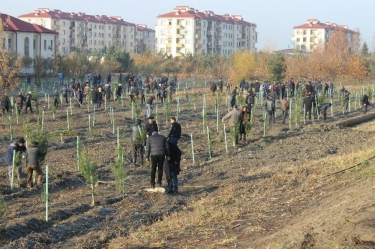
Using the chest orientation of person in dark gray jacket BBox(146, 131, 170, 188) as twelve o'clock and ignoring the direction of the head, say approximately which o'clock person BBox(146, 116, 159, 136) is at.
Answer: The person is roughly at 12 o'clock from the person in dark gray jacket.

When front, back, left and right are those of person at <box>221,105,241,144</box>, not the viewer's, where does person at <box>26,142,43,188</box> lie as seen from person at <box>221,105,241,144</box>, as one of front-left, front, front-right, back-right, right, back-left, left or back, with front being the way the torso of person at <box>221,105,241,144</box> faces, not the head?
left

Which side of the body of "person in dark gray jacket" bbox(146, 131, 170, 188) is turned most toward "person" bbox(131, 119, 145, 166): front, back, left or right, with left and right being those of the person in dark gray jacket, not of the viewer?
front

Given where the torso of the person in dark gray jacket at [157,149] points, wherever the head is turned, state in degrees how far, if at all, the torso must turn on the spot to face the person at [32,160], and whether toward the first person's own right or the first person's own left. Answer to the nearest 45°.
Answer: approximately 45° to the first person's own left

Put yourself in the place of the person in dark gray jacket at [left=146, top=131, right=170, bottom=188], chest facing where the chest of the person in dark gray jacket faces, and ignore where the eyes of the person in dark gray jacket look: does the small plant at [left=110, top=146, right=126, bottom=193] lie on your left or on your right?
on your left

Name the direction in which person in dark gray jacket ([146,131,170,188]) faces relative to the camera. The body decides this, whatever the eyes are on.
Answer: away from the camera

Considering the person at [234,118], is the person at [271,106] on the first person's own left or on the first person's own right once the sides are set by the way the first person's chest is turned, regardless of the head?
on the first person's own right

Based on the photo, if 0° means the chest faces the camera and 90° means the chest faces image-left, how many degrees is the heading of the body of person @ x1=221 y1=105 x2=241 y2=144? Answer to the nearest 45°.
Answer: approximately 135°

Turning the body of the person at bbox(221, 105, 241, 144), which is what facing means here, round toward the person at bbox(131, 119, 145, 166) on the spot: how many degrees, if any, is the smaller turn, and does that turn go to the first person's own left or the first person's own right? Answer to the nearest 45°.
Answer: approximately 90° to the first person's own left
